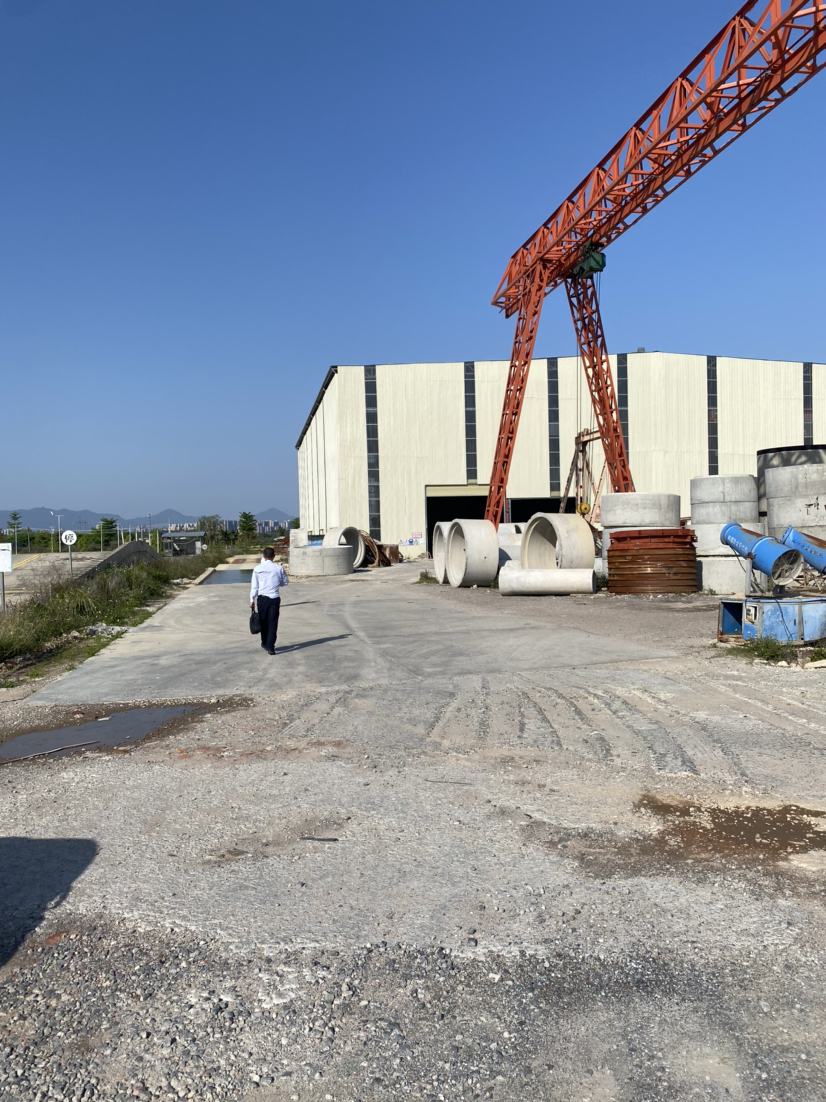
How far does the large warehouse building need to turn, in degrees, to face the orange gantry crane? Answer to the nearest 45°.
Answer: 0° — it already faces it

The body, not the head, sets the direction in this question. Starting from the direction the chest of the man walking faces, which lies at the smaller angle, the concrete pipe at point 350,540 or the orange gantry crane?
the concrete pipe

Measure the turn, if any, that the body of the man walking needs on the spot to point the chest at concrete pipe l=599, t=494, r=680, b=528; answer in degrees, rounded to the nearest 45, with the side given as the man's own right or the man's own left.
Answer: approximately 45° to the man's own right

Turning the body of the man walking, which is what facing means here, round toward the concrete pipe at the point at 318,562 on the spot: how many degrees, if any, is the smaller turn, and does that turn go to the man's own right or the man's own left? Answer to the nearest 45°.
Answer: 0° — they already face it

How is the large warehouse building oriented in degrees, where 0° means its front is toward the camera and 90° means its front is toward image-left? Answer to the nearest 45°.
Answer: approximately 0°

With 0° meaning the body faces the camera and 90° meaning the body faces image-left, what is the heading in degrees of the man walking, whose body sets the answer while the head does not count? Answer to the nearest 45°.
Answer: approximately 180°

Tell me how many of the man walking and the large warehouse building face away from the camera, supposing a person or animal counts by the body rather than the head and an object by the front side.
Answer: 1

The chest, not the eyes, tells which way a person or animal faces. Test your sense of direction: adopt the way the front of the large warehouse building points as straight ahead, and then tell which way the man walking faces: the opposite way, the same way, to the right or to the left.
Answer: the opposite way
